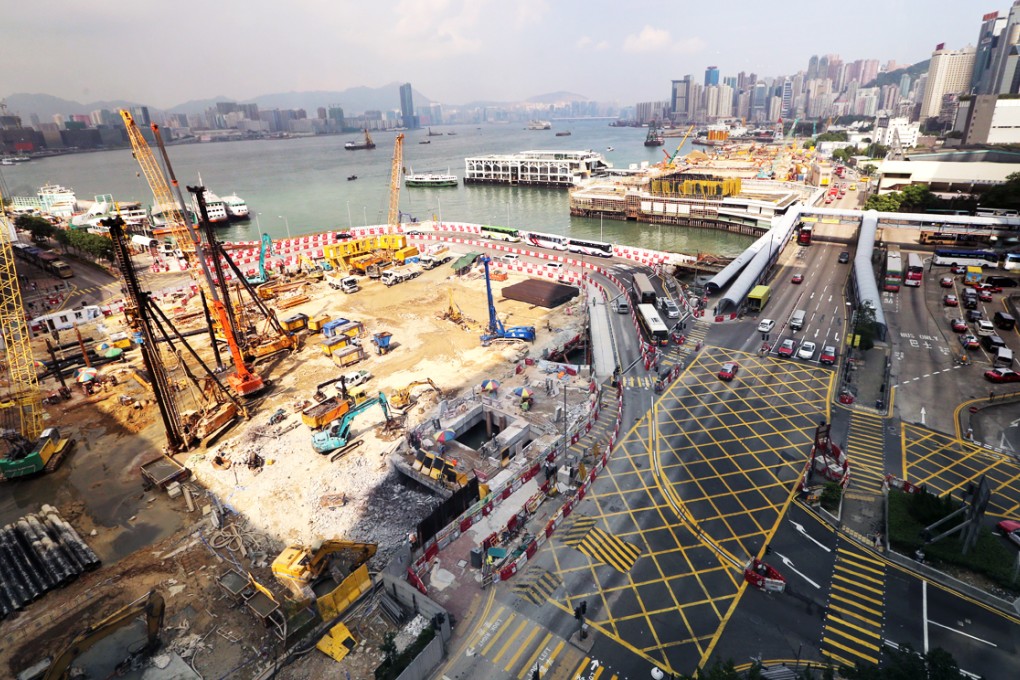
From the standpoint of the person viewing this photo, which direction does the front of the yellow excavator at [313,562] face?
facing to the right of the viewer

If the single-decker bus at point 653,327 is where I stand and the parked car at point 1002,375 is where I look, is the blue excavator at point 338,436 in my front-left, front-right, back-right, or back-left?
back-right

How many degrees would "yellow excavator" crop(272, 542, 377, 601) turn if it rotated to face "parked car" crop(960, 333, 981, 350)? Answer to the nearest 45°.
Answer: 0° — it already faces it

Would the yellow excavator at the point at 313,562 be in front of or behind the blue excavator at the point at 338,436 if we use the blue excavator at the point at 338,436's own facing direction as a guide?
behind

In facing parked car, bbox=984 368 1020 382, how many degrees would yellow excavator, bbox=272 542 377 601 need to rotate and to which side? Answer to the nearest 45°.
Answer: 0° — it already faces it

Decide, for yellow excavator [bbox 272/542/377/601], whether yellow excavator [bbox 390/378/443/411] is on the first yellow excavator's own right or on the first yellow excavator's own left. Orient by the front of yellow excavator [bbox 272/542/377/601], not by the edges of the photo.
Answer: on the first yellow excavator's own left

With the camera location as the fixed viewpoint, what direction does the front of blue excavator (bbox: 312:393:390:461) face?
facing away from the viewer and to the right of the viewer

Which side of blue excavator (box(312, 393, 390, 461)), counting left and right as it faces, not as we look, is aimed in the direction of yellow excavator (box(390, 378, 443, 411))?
front

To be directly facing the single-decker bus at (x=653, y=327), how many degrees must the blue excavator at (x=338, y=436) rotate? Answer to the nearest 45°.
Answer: approximately 45° to its right

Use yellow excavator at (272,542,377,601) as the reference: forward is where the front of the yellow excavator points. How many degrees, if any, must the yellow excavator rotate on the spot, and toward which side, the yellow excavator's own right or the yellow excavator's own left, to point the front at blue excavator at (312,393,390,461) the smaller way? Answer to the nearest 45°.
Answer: approximately 90° to the yellow excavator's own left

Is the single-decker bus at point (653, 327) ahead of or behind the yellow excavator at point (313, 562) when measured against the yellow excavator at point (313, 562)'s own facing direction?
ahead

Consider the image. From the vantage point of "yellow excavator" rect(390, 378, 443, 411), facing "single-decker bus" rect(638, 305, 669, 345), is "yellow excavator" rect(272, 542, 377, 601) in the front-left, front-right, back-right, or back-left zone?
back-right

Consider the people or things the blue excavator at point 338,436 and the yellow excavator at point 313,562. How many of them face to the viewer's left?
0

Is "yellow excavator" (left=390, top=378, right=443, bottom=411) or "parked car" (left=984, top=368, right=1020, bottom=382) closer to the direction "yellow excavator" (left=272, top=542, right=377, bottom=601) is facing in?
the parked car
